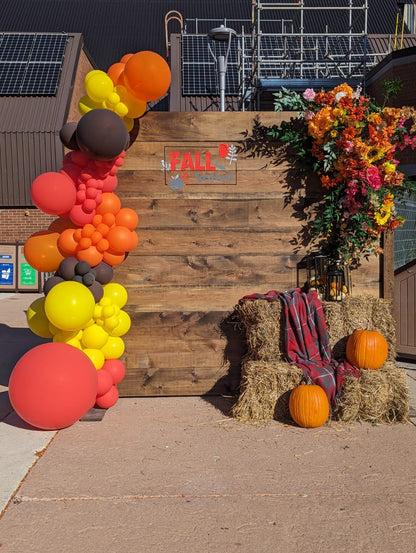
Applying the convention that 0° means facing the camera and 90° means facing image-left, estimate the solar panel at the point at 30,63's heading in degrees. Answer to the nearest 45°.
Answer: approximately 0°

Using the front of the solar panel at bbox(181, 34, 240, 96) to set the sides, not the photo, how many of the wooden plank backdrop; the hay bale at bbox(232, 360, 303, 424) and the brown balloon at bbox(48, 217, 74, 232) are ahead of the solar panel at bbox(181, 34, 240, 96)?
3

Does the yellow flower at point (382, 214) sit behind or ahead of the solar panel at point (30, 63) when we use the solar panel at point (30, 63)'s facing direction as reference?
ahead

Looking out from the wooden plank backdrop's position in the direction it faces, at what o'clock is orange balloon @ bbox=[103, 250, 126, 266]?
The orange balloon is roughly at 2 o'clock from the wooden plank backdrop.

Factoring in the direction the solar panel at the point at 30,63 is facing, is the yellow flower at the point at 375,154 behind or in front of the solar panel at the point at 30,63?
in front

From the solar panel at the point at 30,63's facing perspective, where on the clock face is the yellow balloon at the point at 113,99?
The yellow balloon is roughly at 12 o'clock from the solar panel.

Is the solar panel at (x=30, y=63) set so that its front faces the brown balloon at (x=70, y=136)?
yes

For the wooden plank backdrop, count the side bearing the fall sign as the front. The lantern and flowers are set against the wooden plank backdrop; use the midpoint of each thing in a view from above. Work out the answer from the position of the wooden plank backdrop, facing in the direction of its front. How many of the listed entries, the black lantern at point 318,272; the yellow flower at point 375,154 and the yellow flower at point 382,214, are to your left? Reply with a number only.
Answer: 3

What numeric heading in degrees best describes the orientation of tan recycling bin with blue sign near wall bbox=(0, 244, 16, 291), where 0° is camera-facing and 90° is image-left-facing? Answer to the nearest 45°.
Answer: approximately 0°
